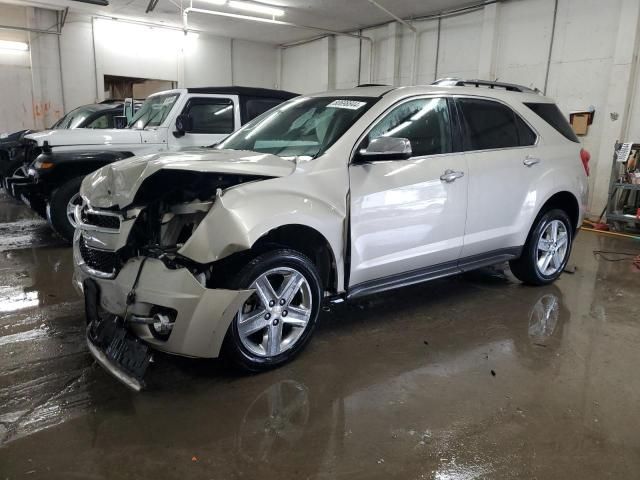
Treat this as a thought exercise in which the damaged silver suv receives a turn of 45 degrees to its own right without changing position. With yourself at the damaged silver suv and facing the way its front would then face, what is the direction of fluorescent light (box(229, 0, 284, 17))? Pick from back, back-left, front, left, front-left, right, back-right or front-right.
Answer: right

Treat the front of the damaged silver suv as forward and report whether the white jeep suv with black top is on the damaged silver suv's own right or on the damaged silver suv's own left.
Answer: on the damaged silver suv's own right

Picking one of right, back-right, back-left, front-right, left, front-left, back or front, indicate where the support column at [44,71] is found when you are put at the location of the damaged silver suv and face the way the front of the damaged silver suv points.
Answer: right

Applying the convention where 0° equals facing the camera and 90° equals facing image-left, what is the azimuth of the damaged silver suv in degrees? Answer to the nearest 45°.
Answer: approximately 45°

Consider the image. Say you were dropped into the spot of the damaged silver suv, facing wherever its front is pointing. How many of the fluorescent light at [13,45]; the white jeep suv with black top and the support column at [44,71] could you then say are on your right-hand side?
3

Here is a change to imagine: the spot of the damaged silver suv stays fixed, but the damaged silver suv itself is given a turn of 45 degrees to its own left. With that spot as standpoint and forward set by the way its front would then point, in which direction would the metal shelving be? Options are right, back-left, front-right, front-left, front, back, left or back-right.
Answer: back-left

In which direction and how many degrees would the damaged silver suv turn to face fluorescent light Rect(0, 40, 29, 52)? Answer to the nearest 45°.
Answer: approximately 90° to its right

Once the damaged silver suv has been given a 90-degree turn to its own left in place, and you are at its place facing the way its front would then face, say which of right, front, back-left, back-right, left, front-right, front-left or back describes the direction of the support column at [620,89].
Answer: left
